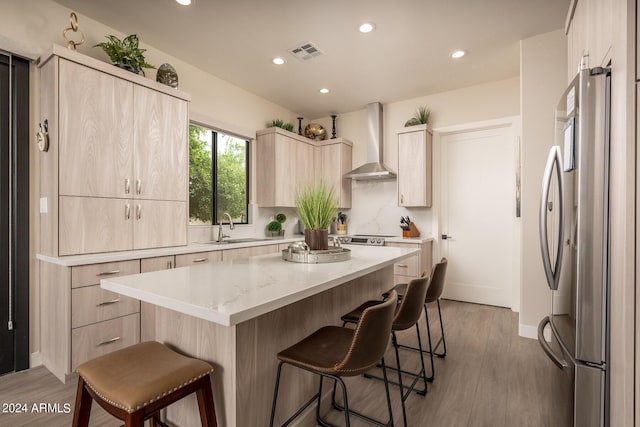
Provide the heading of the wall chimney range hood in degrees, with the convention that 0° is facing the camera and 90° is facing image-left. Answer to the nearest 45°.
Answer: approximately 45°

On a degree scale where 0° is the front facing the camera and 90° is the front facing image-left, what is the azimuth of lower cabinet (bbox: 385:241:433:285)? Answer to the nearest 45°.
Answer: approximately 45°

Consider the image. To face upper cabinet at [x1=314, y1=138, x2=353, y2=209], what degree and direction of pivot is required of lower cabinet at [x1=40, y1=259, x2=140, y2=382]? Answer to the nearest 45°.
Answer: approximately 45° to its left

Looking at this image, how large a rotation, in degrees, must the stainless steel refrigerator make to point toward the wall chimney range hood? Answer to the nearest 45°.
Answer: approximately 45° to its right

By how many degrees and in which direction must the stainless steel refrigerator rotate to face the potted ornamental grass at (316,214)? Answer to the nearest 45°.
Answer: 0° — it already faces it

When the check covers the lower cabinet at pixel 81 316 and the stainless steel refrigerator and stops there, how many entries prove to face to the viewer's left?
1

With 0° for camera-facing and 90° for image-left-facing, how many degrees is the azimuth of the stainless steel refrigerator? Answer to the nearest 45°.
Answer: approximately 90°

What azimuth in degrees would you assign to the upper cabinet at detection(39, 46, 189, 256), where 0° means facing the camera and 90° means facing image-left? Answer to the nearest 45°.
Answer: approximately 315°

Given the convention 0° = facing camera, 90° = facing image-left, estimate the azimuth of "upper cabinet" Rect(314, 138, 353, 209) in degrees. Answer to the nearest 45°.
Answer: approximately 45°
